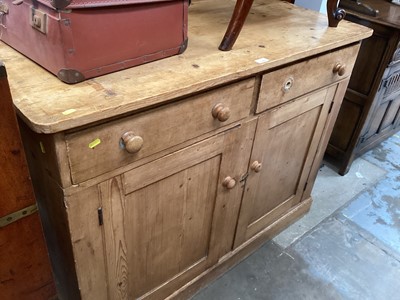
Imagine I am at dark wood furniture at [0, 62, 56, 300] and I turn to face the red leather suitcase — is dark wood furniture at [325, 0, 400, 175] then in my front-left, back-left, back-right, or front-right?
front-right

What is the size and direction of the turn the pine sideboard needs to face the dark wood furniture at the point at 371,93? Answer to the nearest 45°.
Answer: approximately 90° to its left

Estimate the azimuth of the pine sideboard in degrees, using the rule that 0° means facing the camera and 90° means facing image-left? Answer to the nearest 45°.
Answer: approximately 315°
